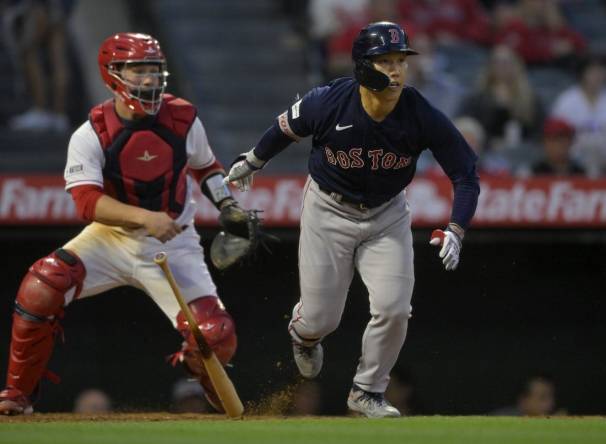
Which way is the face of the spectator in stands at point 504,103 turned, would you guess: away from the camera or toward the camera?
toward the camera

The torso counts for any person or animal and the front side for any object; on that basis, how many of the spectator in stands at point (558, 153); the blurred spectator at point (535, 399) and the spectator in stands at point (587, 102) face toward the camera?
3

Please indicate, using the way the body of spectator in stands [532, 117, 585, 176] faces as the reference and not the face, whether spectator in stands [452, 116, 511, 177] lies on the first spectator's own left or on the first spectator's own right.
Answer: on the first spectator's own right

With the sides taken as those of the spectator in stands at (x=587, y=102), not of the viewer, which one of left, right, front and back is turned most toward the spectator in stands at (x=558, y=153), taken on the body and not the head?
front

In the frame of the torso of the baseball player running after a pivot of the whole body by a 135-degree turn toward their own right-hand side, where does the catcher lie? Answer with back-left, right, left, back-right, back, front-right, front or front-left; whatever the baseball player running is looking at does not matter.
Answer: front

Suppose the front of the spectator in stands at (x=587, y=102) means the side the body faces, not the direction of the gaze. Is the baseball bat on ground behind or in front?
in front

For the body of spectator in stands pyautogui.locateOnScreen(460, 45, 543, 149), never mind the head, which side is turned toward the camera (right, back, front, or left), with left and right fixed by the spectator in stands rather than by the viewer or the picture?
front

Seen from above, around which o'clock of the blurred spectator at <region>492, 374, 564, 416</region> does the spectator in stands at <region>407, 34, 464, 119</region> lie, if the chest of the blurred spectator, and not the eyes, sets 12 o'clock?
The spectator in stands is roughly at 5 o'clock from the blurred spectator.

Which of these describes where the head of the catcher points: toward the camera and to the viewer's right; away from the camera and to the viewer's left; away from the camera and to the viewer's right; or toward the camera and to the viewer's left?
toward the camera and to the viewer's right

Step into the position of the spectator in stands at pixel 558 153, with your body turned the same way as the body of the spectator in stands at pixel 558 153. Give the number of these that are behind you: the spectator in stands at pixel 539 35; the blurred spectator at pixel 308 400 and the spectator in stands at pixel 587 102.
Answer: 2

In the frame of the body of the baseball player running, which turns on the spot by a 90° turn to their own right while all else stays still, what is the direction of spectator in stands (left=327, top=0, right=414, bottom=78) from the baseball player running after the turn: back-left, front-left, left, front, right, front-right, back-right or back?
back-right

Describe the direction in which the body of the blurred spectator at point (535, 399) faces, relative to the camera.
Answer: toward the camera

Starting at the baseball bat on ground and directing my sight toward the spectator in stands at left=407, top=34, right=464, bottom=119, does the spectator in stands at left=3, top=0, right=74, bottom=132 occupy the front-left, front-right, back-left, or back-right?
front-left
